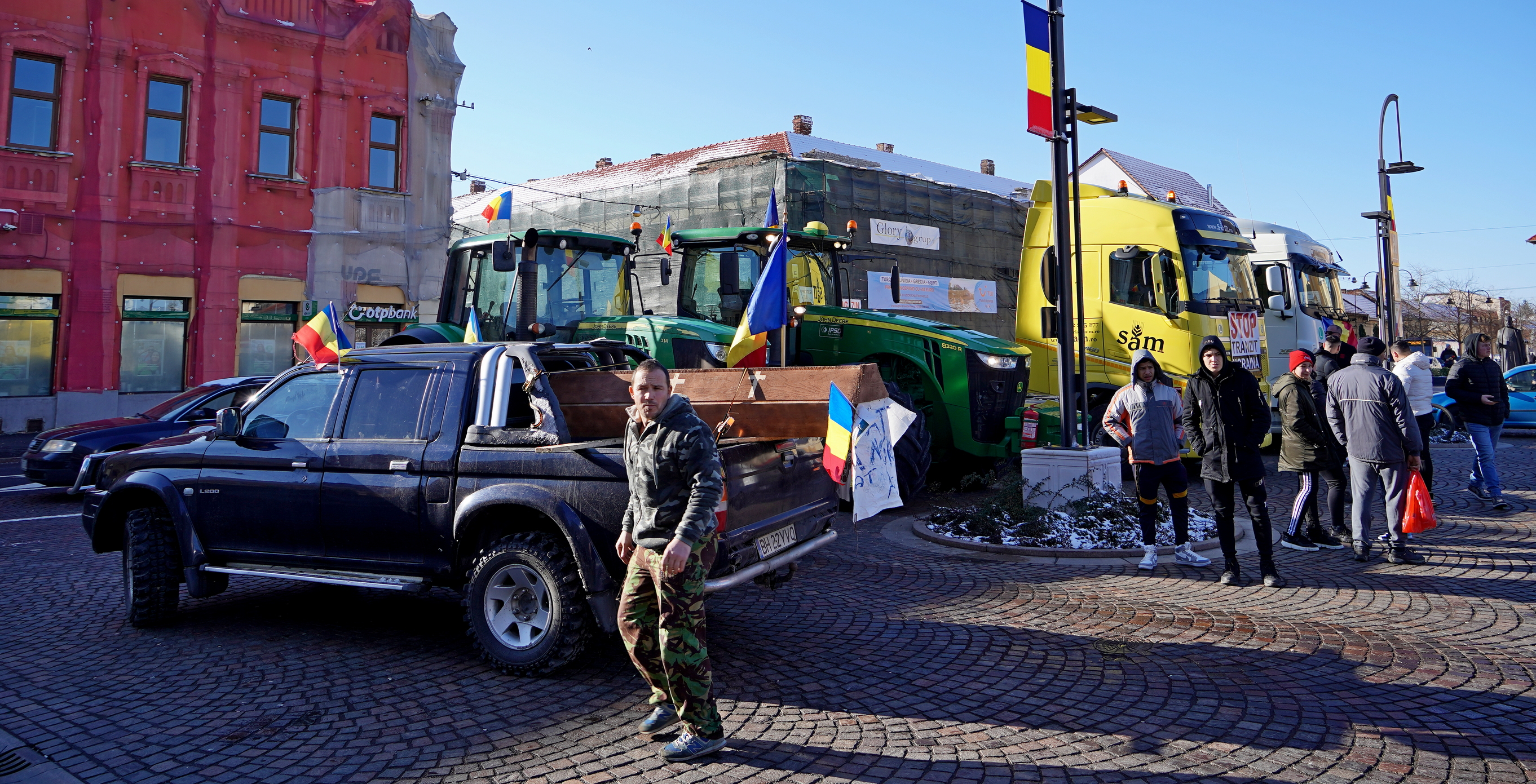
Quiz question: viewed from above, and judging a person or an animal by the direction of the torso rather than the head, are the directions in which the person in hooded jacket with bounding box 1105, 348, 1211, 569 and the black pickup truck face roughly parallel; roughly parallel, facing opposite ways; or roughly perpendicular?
roughly perpendicular

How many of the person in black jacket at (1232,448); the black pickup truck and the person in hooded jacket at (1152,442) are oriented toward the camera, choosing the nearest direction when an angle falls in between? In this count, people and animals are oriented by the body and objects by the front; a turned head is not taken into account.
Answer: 2

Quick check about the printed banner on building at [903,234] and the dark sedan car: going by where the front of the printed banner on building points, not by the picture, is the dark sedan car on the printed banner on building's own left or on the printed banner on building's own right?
on the printed banner on building's own right

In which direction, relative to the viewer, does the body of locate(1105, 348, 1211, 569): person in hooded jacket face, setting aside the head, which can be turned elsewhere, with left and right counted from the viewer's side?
facing the viewer

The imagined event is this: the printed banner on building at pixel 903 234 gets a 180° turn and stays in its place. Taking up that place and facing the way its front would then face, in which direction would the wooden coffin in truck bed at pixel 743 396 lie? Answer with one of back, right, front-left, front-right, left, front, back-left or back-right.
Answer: back-left

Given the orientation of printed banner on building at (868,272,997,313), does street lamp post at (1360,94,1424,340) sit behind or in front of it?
in front

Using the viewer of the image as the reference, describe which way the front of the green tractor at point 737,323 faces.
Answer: facing the viewer and to the right of the viewer

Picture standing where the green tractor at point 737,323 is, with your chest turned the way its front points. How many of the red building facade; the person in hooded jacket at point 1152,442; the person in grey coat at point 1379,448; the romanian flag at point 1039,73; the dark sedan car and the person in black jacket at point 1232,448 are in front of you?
4

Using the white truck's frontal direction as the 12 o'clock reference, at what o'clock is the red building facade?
The red building facade is roughly at 4 o'clock from the white truck.

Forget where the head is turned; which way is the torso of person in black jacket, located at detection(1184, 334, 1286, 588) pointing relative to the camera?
toward the camera
